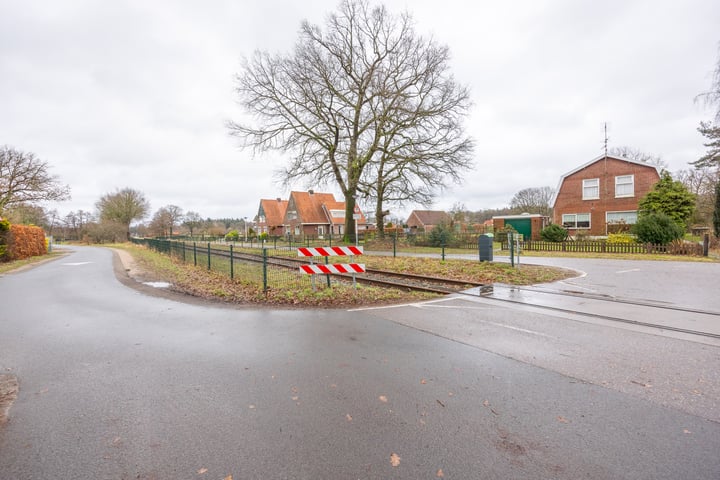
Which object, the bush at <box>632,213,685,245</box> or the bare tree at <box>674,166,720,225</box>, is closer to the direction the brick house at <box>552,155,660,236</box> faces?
the bush

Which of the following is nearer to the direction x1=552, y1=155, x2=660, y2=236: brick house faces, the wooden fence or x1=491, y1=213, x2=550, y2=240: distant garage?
the wooden fence

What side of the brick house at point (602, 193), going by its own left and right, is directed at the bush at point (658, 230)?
front

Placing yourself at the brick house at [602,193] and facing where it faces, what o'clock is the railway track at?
The railway track is roughly at 12 o'clock from the brick house.

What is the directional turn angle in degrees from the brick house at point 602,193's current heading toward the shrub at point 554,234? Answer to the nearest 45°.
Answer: approximately 45° to its right

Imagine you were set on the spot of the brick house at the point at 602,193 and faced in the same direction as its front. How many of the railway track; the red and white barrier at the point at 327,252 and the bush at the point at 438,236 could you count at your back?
0

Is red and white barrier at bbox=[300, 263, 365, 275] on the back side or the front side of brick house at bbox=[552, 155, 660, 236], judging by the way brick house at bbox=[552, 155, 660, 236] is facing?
on the front side

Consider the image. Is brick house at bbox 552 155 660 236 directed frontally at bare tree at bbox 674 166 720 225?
no

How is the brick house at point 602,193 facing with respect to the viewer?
toward the camera

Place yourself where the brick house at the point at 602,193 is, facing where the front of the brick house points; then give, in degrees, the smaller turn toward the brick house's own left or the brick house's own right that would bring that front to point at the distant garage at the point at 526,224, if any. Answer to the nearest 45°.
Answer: approximately 90° to the brick house's own right

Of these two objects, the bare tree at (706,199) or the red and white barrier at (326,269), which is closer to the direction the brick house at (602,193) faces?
the red and white barrier

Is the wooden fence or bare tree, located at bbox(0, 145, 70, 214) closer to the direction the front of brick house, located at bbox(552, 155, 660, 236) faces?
the wooden fence

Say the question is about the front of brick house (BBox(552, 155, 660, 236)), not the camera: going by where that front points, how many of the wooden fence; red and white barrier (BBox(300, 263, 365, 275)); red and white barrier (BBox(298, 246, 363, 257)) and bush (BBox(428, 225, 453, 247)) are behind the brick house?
0

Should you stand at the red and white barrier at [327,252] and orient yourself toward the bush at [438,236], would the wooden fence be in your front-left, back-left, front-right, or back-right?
front-right

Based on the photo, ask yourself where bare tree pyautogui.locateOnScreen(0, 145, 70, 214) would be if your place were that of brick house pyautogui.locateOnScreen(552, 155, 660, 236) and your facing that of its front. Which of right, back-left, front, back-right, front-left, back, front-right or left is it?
front-right

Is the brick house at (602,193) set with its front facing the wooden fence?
yes
